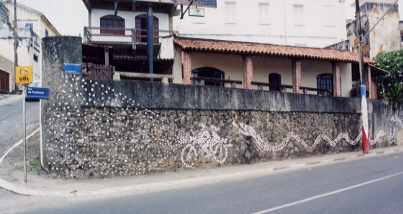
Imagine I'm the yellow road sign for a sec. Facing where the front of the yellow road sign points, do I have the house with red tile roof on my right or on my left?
on my left

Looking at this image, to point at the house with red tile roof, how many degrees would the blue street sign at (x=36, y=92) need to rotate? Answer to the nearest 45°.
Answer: approximately 135° to its left

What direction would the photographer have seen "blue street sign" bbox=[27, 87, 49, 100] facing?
facing the viewer

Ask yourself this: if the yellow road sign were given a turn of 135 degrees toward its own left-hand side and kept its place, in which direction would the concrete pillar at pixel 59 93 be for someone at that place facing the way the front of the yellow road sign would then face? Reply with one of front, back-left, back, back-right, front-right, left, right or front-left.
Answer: front

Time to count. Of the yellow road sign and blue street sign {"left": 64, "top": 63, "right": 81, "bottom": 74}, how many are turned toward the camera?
2

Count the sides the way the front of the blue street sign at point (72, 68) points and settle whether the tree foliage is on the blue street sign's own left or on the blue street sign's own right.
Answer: on the blue street sign's own left

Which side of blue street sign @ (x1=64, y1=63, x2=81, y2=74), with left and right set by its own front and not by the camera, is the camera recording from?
front

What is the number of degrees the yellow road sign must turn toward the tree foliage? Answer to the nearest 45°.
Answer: approximately 90° to its left

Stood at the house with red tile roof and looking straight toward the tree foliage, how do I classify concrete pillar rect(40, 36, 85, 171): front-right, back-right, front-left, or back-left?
back-right

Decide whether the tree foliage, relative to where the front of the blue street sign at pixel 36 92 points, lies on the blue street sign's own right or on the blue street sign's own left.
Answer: on the blue street sign's own left

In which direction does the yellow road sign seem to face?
toward the camera

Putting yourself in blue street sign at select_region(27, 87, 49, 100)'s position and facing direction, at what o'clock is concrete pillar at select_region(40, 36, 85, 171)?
The concrete pillar is roughly at 7 o'clock from the blue street sign.

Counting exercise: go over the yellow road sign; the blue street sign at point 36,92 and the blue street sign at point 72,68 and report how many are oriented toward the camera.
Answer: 3
